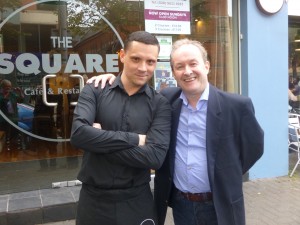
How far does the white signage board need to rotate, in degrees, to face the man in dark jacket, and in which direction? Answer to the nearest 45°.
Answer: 0° — it already faces them

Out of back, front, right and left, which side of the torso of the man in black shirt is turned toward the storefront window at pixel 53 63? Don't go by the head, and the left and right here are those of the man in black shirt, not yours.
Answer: back

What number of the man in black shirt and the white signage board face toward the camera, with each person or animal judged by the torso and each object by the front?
2

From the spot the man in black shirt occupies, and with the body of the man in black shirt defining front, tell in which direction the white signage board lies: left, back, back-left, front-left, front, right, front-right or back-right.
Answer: back

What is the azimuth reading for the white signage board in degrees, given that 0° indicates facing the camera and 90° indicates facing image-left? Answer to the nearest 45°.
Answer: approximately 0°

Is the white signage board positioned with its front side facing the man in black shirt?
yes
